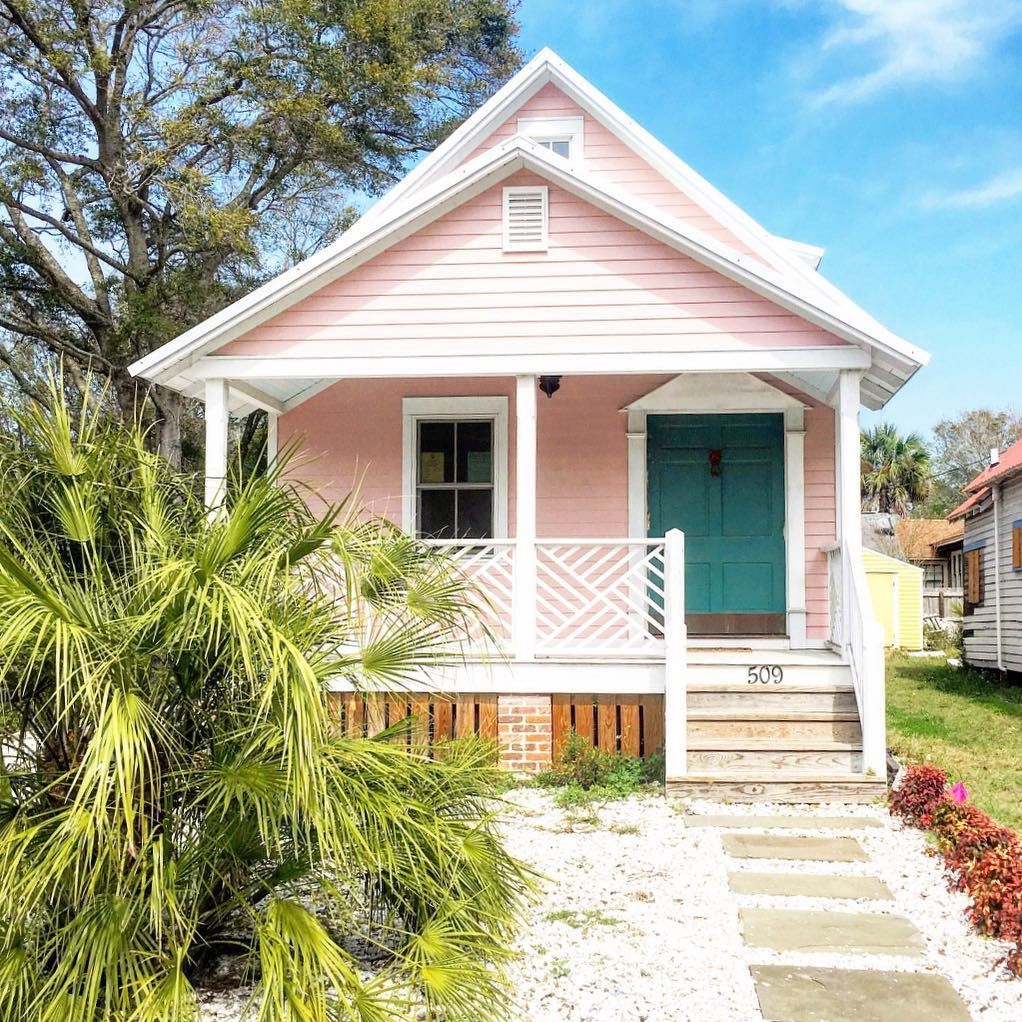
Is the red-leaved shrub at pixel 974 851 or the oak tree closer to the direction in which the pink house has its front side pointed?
the red-leaved shrub

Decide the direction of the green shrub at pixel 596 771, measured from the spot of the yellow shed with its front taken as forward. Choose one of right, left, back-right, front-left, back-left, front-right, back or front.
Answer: front

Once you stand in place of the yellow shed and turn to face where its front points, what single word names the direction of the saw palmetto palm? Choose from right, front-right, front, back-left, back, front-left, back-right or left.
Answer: front

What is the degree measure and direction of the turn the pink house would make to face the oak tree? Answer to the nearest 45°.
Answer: approximately 135° to its right

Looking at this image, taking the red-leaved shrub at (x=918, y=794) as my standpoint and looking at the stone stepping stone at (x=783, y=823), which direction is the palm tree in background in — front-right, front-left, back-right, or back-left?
back-right

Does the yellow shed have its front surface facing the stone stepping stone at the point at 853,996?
yes

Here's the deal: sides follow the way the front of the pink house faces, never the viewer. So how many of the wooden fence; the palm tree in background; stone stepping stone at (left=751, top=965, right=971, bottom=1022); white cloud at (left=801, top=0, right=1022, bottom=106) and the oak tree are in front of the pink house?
1

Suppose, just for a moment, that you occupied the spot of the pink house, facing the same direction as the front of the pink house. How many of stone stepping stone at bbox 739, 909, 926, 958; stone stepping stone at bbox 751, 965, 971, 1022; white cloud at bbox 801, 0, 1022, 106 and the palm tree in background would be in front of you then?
2

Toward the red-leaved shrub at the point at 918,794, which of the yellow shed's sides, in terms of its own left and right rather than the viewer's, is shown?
front

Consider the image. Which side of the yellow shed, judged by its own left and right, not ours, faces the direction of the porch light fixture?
front

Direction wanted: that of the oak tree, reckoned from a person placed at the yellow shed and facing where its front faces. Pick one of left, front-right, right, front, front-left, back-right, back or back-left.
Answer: front-right

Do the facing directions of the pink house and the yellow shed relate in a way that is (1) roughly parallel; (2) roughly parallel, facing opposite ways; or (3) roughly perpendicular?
roughly parallel

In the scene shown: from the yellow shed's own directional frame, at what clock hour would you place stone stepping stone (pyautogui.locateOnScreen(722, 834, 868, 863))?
The stone stepping stone is roughly at 12 o'clock from the yellow shed.

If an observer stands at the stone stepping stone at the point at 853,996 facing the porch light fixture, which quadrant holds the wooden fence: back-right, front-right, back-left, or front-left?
front-right

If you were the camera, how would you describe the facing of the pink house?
facing the viewer

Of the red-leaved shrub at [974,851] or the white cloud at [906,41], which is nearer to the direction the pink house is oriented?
the red-leaved shrub

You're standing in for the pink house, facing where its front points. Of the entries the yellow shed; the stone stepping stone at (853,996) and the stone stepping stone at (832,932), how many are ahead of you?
2

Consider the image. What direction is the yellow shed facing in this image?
toward the camera
